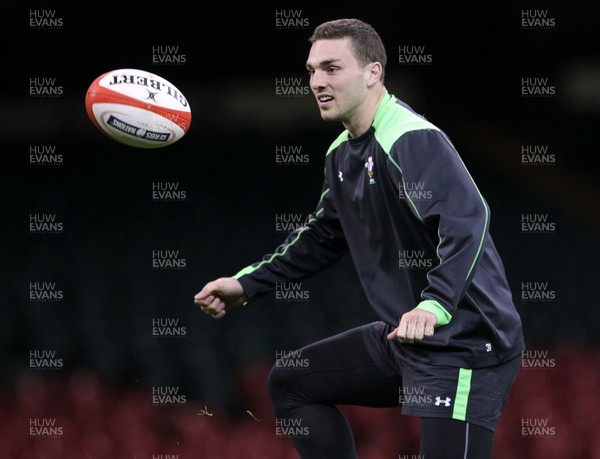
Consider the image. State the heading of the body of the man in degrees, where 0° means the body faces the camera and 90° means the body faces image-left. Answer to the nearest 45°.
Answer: approximately 45°

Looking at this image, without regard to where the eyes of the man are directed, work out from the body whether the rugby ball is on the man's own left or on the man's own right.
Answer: on the man's own right
